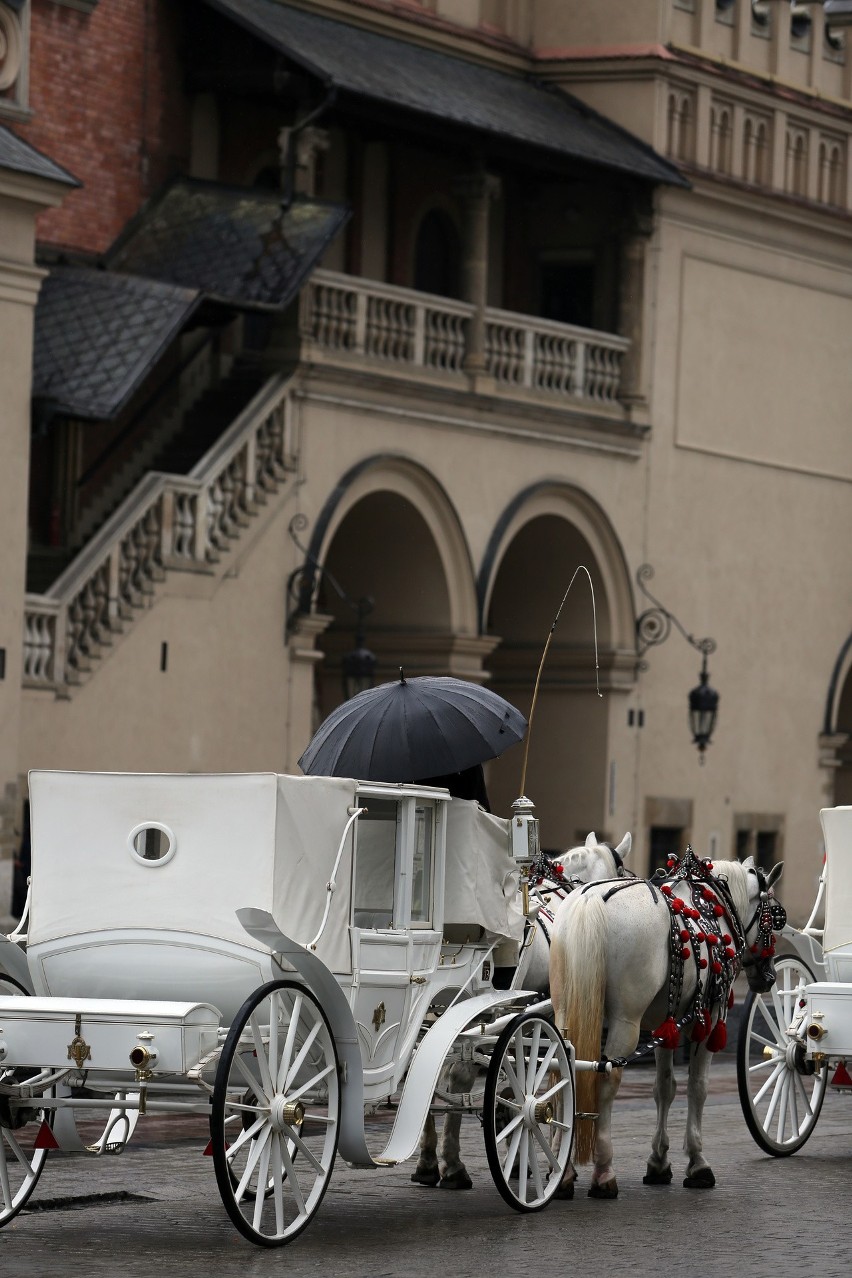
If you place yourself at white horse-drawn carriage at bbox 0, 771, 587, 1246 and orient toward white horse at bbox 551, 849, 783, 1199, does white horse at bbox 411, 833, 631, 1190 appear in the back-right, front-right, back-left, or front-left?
front-left

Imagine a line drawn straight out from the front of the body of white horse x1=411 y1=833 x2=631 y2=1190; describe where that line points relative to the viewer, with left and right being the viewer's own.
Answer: facing away from the viewer and to the right of the viewer

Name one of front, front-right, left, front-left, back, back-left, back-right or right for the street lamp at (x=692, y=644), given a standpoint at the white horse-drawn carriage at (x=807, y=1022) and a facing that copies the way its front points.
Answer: front-left

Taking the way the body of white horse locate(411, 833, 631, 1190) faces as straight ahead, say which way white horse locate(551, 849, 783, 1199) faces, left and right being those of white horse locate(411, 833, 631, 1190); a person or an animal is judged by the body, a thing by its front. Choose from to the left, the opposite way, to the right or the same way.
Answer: the same way

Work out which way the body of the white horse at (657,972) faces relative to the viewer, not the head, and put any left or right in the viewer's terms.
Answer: facing away from the viewer and to the right of the viewer

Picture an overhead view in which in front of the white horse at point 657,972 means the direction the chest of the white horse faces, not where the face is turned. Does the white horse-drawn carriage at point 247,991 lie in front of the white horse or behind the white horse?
behind

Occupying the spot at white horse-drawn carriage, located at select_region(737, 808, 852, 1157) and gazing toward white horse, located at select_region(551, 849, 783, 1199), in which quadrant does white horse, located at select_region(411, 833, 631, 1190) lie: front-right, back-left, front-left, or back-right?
front-right

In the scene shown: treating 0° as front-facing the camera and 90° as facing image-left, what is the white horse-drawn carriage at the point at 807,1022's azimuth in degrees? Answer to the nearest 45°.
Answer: approximately 225°

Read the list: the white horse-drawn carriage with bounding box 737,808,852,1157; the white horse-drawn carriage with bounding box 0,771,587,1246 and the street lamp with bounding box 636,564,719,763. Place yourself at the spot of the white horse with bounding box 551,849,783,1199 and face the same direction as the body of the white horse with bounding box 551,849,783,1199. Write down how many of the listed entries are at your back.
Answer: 1

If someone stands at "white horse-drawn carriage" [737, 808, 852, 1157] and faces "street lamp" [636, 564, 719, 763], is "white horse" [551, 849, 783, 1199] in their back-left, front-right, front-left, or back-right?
back-left

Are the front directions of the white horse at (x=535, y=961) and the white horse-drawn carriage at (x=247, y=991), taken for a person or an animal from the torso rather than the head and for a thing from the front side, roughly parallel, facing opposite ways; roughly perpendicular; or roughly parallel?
roughly parallel

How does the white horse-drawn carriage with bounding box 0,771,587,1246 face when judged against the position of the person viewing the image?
facing away from the viewer and to the right of the viewer

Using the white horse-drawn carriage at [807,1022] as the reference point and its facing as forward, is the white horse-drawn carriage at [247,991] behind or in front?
behind

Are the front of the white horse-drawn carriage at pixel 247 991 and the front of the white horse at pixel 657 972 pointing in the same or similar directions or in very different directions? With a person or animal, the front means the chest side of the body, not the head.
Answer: same or similar directions

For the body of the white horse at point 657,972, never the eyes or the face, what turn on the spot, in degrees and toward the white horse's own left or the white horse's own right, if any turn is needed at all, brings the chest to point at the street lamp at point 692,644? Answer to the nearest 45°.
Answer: approximately 45° to the white horse's own left

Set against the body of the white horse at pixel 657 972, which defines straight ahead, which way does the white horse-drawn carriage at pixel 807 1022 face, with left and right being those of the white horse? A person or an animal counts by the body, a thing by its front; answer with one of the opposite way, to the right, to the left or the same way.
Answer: the same way
